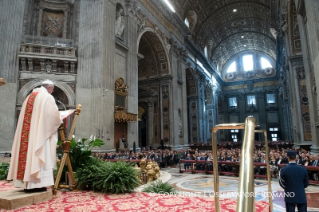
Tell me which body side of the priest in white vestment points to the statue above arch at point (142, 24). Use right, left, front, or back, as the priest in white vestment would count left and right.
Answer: front

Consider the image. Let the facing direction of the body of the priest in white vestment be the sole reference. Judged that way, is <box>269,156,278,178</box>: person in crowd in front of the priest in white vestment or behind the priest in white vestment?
in front

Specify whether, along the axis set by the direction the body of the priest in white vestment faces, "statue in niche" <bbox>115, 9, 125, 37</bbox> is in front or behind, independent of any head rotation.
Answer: in front

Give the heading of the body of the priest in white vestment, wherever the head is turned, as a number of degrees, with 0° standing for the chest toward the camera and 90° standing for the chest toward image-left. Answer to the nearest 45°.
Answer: approximately 225°

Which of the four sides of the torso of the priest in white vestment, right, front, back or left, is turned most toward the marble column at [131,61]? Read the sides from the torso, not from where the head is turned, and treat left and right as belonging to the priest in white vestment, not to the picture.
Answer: front
